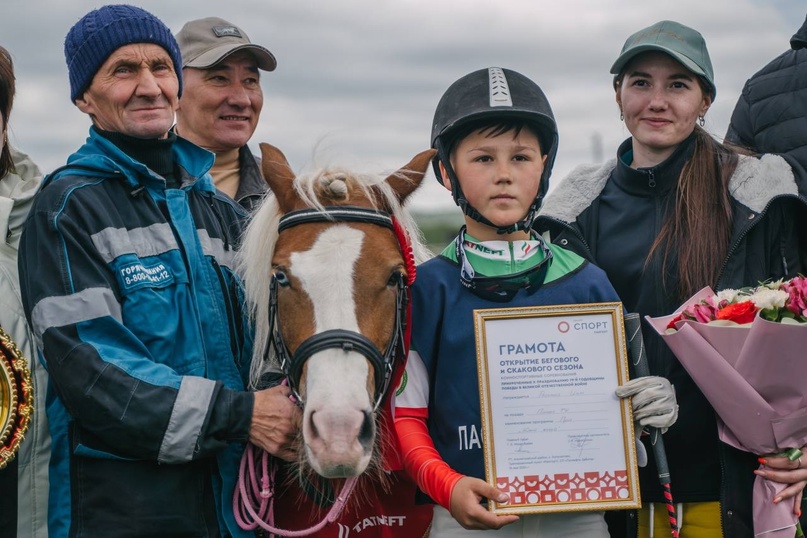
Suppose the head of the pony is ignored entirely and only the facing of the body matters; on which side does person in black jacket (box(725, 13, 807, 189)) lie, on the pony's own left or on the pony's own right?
on the pony's own left

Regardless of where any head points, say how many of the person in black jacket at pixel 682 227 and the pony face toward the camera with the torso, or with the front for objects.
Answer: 2

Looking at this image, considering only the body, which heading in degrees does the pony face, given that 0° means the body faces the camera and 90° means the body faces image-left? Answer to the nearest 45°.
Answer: approximately 0°

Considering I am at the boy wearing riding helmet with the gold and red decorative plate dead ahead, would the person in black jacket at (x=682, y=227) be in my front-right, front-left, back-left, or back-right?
back-right

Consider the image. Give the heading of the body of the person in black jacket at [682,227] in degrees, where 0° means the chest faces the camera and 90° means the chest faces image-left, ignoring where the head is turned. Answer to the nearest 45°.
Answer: approximately 0°

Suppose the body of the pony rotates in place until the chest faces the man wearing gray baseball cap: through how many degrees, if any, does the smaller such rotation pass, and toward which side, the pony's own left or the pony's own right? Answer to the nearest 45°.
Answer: approximately 180°

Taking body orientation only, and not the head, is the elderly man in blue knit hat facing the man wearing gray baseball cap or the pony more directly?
the pony
